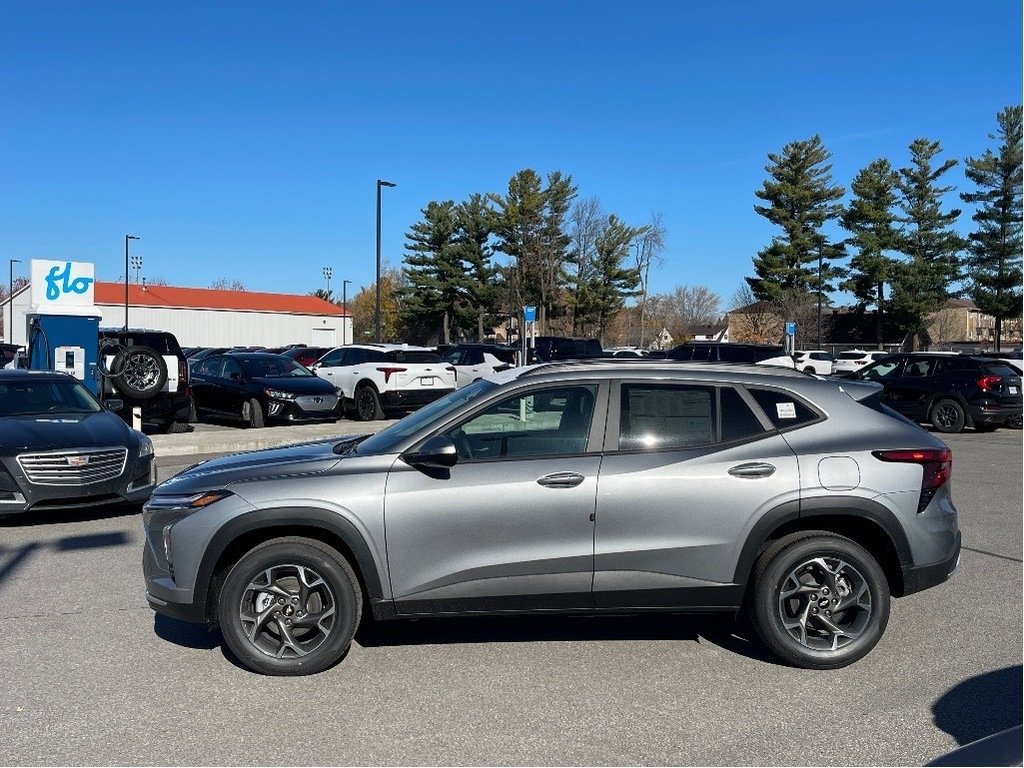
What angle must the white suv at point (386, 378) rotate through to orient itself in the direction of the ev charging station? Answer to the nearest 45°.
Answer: approximately 90° to its left

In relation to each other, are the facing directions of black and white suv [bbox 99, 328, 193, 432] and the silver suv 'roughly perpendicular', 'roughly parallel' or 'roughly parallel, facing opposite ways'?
roughly perpendicular

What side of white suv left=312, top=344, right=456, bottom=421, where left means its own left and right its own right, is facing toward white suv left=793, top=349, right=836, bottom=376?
right

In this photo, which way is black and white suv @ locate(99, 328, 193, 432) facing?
away from the camera

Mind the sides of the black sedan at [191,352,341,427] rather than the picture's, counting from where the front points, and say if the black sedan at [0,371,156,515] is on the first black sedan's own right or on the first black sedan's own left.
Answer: on the first black sedan's own right

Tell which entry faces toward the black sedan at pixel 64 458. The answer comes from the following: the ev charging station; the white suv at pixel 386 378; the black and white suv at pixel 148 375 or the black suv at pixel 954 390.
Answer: the ev charging station

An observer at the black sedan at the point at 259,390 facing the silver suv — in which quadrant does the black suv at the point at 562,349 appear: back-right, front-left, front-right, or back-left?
back-left

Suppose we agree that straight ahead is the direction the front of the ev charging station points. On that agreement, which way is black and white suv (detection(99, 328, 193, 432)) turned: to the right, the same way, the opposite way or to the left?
the opposite way

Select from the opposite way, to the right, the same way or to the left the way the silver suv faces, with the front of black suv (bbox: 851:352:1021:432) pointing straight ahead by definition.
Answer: to the left

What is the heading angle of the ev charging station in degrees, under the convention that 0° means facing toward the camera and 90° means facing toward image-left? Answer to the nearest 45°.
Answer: approximately 0°

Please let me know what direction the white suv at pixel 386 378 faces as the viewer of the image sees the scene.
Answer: facing away from the viewer and to the left of the viewer
